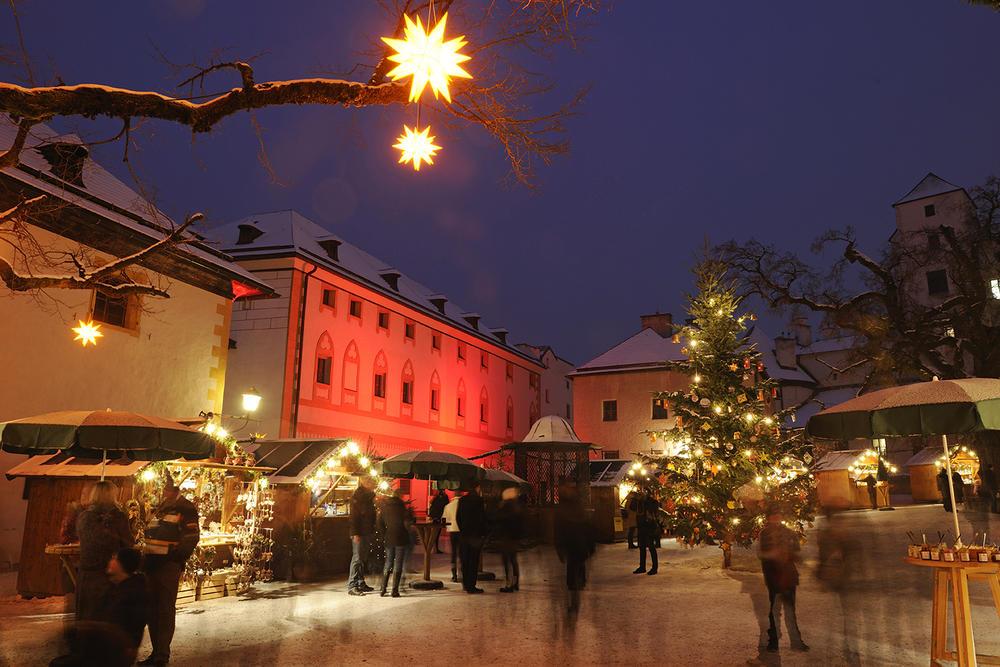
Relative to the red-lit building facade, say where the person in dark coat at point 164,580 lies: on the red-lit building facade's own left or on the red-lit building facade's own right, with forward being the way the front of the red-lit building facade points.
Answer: on the red-lit building facade's own right

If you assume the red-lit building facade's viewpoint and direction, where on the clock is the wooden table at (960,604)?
The wooden table is roughly at 1 o'clock from the red-lit building facade.

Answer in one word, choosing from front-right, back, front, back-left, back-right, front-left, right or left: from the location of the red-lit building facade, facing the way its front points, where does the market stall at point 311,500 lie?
front-right

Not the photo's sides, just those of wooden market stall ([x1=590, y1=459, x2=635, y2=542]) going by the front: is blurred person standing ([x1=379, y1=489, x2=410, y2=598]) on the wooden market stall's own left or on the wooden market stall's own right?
on the wooden market stall's own right

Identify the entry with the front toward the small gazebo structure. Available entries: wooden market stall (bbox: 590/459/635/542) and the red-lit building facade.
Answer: the red-lit building facade

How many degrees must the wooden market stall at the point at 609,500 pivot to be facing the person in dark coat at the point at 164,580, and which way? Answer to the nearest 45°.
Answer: approximately 90° to its right

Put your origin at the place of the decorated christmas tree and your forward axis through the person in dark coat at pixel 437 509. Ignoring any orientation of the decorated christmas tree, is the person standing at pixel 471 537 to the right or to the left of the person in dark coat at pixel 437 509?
left

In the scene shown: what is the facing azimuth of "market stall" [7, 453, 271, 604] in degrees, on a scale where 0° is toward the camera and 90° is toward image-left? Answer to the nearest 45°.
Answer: approximately 315°

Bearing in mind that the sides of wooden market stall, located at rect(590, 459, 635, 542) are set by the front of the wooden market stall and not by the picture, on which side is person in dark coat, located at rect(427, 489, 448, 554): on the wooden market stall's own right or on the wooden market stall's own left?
on the wooden market stall's own right
